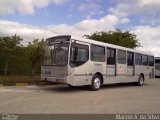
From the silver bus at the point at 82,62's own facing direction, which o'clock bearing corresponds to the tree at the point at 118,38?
The tree is roughly at 5 o'clock from the silver bus.

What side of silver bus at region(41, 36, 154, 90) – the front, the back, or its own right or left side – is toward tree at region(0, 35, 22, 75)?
right

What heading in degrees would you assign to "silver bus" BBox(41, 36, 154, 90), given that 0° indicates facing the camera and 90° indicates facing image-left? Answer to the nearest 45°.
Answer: approximately 45°

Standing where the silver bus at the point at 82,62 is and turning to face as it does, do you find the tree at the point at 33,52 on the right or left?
on its right
